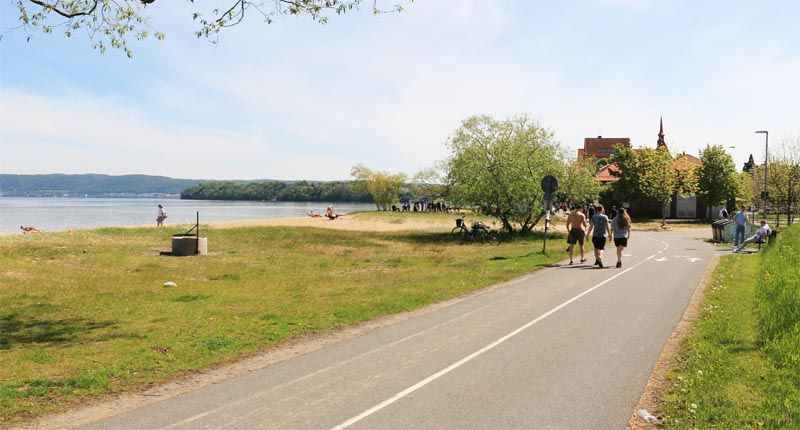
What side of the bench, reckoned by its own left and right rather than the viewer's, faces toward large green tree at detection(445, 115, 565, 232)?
front

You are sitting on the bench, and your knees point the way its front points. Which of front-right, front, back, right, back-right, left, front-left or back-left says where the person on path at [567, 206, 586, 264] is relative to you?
front-left

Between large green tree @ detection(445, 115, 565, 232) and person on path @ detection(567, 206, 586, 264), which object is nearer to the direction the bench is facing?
the large green tree

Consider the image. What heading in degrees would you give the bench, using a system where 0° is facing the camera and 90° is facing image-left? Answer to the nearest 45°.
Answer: approximately 90°

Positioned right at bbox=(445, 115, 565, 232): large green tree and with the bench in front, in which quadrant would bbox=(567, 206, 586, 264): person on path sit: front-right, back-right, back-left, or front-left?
front-right
